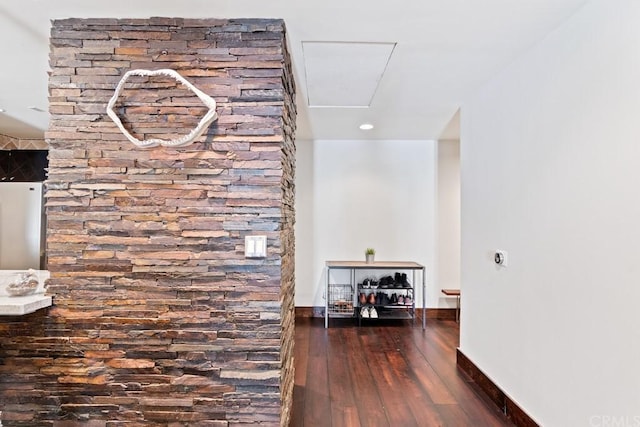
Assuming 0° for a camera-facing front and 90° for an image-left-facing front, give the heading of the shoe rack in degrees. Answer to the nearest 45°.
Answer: approximately 0°

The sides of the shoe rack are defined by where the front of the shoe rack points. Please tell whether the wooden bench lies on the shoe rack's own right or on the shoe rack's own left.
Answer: on the shoe rack's own left

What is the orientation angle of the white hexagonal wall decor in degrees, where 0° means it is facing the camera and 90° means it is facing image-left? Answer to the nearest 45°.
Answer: approximately 0°

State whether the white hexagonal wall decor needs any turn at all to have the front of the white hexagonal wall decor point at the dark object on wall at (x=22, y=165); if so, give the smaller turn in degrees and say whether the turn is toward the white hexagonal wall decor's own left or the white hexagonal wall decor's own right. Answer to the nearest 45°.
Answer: approximately 135° to the white hexagonal wall decor's own right

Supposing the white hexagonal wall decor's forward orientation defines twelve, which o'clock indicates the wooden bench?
The wooden bench is roughly at 8 o'clock from the white hexagonal wall decor.

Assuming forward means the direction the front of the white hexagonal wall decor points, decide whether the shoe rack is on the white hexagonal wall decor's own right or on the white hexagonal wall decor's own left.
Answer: on the white hexagonal wall decor's own left

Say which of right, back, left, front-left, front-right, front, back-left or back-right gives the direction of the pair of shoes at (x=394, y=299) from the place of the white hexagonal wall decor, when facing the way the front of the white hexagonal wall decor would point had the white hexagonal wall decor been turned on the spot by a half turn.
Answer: front-right

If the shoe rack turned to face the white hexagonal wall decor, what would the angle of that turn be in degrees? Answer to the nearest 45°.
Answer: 0° — it already faces it

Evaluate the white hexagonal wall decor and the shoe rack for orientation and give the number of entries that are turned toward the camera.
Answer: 2

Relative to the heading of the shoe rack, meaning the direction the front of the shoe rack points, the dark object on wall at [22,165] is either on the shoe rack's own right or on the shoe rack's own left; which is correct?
on the shoe rack's own right

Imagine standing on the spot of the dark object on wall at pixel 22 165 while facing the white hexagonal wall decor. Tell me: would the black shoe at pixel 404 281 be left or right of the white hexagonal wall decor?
left

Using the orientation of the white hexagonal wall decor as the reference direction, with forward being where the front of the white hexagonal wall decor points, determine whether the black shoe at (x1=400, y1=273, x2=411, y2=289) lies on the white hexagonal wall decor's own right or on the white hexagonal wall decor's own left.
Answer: on the white hexagonal wall decor's own left
